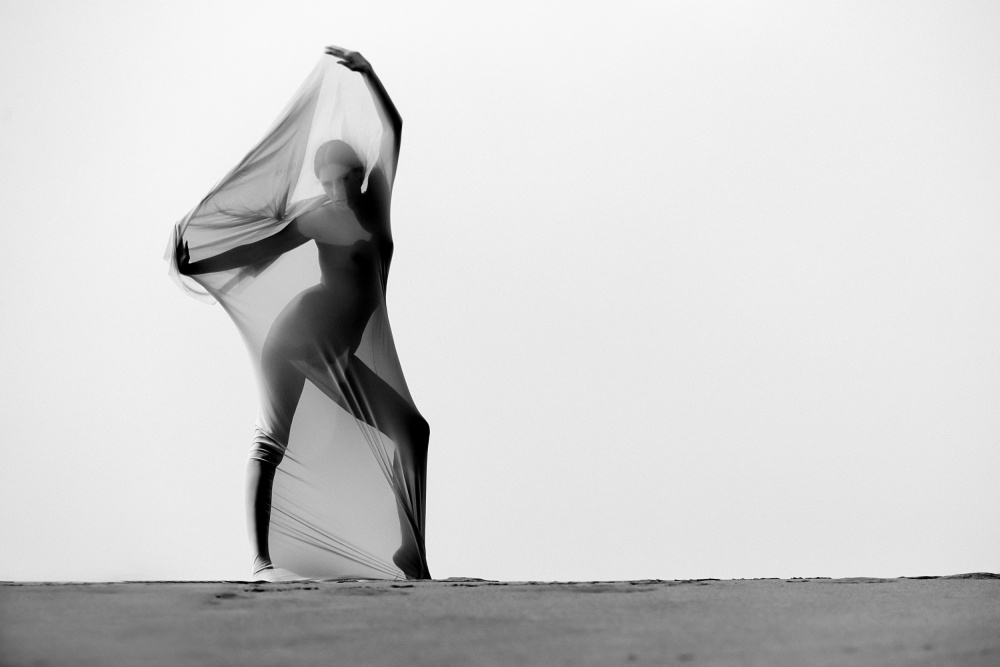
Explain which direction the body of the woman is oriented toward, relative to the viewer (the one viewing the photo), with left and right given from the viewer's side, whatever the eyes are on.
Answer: facing the viewer and to the right of the viewer
